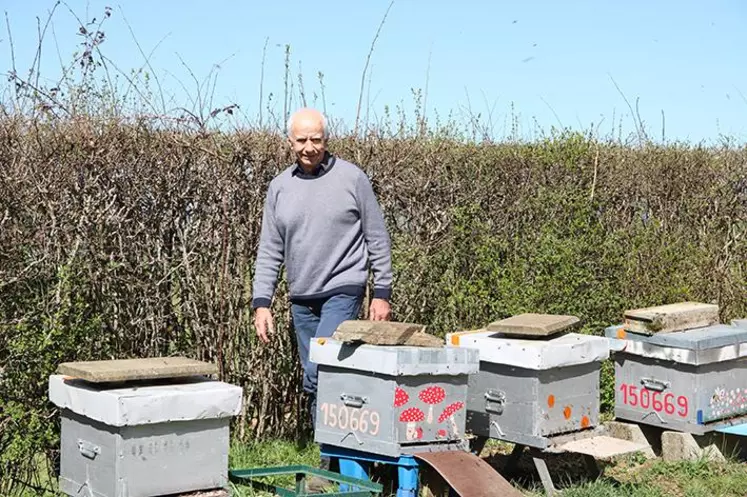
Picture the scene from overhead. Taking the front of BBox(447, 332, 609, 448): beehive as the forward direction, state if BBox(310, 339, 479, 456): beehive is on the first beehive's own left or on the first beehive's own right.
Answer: on the first beehive's own right

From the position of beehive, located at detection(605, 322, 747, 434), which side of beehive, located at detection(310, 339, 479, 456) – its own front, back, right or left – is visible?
left

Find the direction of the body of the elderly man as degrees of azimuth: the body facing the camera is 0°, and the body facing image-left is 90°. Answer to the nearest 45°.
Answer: approximately 0°

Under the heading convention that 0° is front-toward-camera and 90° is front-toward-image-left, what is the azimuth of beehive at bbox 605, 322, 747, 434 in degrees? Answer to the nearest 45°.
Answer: approximately 315°

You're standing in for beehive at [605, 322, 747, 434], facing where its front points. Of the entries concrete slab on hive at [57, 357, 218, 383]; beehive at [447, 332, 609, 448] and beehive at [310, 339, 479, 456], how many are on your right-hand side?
3

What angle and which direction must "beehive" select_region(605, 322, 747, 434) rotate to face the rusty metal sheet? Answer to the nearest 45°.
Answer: approximately 90° to its right

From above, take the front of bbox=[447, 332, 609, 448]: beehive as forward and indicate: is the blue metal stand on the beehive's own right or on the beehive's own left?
on the beehive's own right

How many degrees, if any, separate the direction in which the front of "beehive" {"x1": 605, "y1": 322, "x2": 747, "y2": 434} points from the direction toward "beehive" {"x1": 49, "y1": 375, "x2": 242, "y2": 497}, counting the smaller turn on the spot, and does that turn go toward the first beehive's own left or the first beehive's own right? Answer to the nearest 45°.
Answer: approximately 90° to the first beehive's own right

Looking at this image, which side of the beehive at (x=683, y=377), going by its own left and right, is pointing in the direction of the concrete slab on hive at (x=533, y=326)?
right

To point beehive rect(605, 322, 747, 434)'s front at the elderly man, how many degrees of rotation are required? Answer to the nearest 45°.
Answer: approximately 90° to its right

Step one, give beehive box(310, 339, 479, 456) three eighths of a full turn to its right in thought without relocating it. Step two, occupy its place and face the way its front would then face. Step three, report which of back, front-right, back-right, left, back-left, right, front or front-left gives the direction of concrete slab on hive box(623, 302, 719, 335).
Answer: back-right
